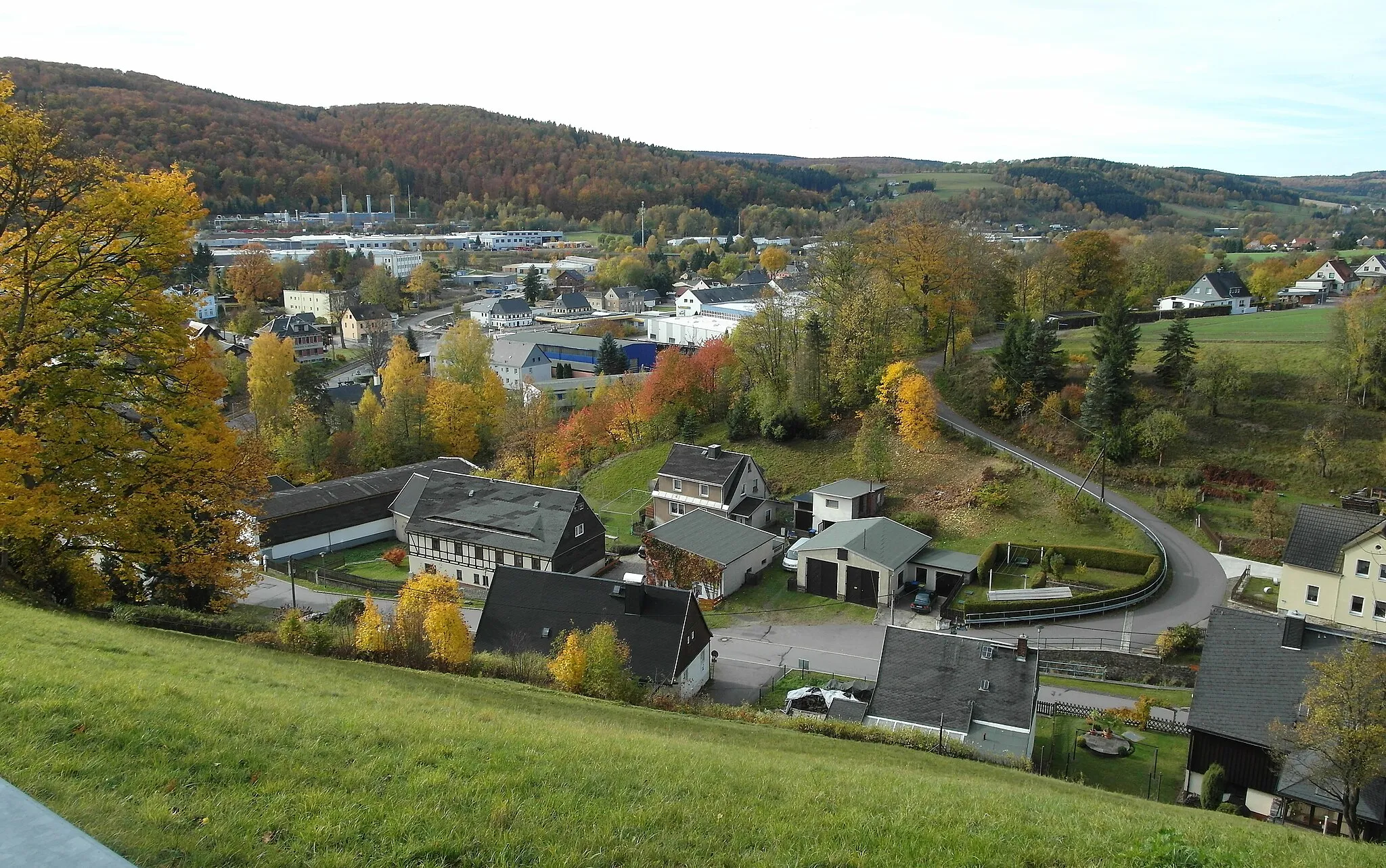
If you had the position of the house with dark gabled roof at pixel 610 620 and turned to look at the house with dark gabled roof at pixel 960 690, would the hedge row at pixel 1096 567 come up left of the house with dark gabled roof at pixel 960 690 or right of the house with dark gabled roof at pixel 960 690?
left

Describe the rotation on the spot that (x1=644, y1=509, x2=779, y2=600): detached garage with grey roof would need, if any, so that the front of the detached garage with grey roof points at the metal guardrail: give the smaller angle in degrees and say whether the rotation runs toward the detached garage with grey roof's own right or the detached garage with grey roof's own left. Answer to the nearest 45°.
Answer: approximately 90° to the detached garage with grey roof's own left

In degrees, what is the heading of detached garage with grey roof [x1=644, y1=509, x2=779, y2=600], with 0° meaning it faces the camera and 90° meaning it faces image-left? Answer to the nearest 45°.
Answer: approximately 45°

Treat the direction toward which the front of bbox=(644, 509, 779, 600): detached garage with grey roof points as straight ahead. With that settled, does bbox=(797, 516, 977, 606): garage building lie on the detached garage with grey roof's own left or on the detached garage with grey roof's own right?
on the detached garage with grey roof's own left

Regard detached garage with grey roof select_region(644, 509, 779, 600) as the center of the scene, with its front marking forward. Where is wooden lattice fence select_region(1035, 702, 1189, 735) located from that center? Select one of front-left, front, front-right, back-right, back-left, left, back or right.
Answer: left

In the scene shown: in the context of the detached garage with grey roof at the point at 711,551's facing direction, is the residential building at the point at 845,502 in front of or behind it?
behind

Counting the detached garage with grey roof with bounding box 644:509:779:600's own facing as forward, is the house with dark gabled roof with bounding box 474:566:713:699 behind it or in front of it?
in front

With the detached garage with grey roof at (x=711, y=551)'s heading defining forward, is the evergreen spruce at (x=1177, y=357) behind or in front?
behind

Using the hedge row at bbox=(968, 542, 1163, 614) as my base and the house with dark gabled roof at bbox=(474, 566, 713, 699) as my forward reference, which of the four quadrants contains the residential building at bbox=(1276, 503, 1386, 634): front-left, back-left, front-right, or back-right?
back-left
